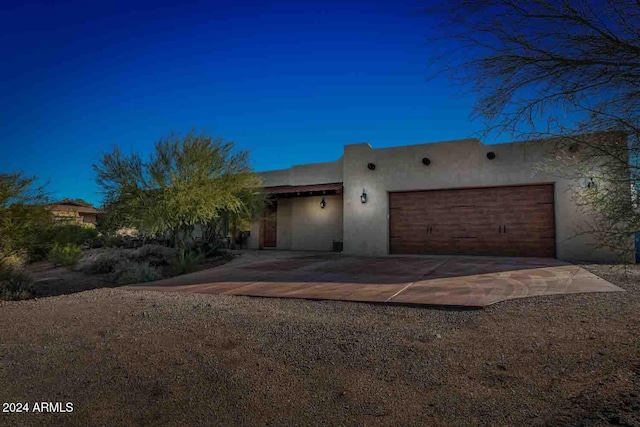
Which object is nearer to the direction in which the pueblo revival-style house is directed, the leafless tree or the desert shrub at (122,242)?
the leafless tree

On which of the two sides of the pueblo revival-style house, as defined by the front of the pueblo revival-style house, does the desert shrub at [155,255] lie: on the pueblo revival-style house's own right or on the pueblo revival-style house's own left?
on the pueblo revival-style house's own right

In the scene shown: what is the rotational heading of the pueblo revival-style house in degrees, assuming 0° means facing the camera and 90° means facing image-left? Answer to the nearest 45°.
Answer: approximately 0°

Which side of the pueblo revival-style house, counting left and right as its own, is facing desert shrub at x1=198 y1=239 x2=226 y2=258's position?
right

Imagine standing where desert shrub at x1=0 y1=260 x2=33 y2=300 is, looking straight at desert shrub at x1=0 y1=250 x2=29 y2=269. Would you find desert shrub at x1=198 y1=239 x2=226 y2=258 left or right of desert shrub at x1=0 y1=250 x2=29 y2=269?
right

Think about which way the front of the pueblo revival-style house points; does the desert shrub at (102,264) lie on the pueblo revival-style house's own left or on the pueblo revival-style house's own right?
on the pueblo revival-style house's own right

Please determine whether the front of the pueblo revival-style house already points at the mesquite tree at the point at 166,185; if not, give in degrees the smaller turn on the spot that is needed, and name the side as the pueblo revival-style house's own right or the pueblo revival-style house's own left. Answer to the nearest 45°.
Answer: approximately 45° to the pueblo revival-style house's own right

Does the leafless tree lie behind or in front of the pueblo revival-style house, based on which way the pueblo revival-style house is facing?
in front

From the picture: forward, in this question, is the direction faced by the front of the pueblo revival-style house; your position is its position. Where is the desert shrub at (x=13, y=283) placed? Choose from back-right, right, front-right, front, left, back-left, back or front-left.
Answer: front-right
